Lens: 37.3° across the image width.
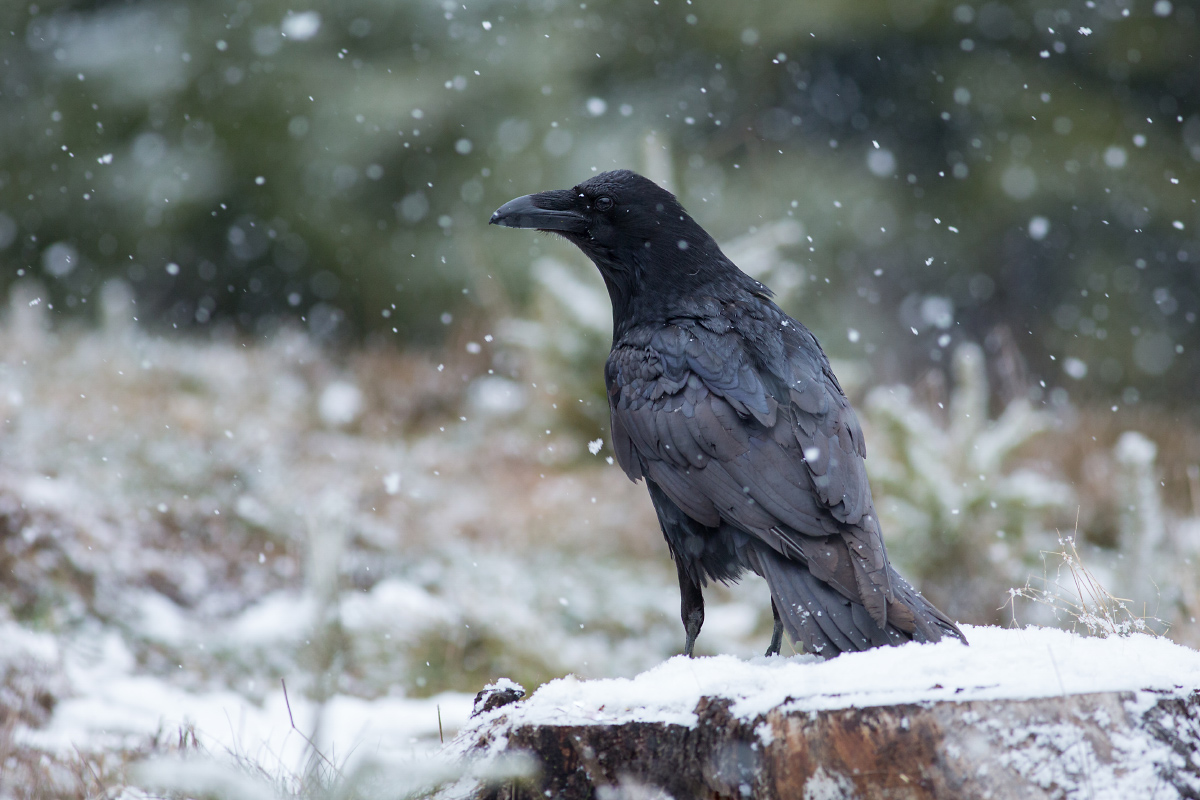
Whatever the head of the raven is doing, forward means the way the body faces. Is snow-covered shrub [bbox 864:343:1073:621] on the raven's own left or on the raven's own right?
on the raven's own right

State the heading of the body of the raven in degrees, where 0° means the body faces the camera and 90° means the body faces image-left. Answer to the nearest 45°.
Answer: approximately 135°
